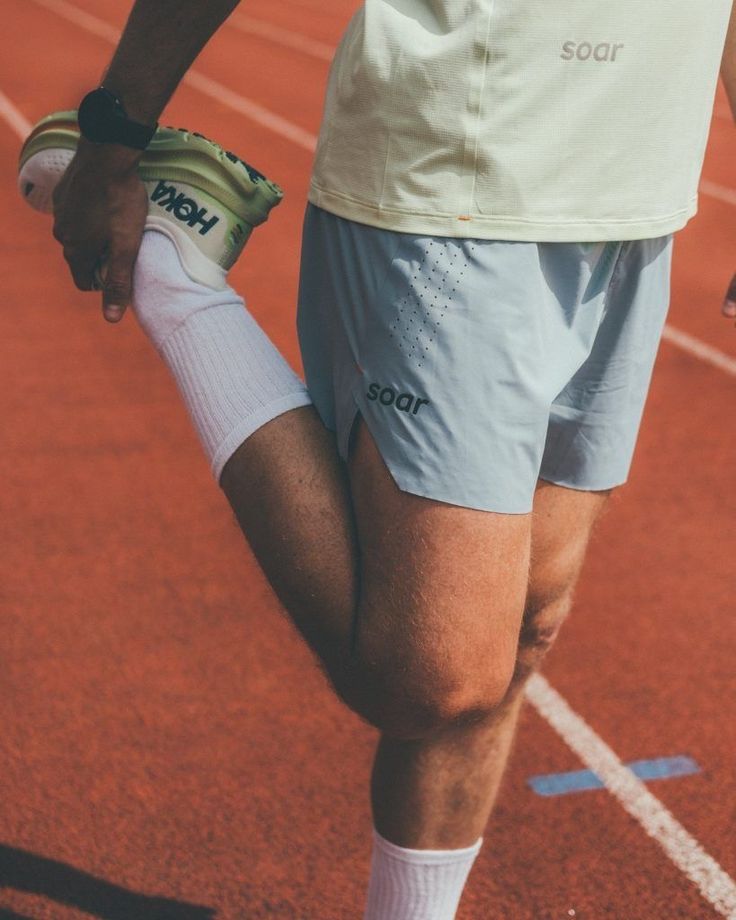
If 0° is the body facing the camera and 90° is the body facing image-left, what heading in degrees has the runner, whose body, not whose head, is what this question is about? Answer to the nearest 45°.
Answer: approximately 315°
